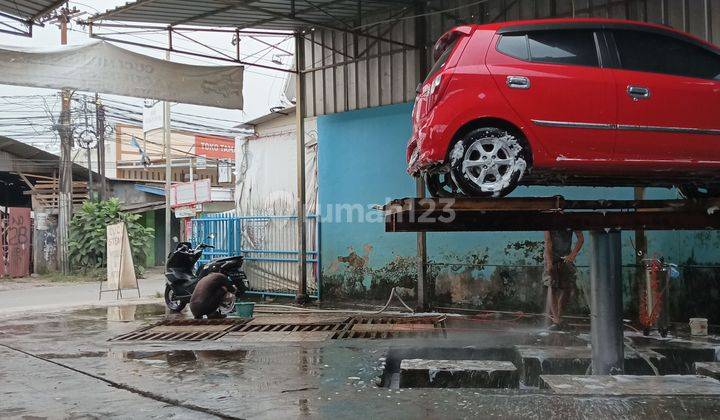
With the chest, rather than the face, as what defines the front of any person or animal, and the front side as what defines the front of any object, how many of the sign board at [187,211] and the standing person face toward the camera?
2

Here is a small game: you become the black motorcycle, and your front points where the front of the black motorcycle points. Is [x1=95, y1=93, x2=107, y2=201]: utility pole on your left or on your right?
on your right
